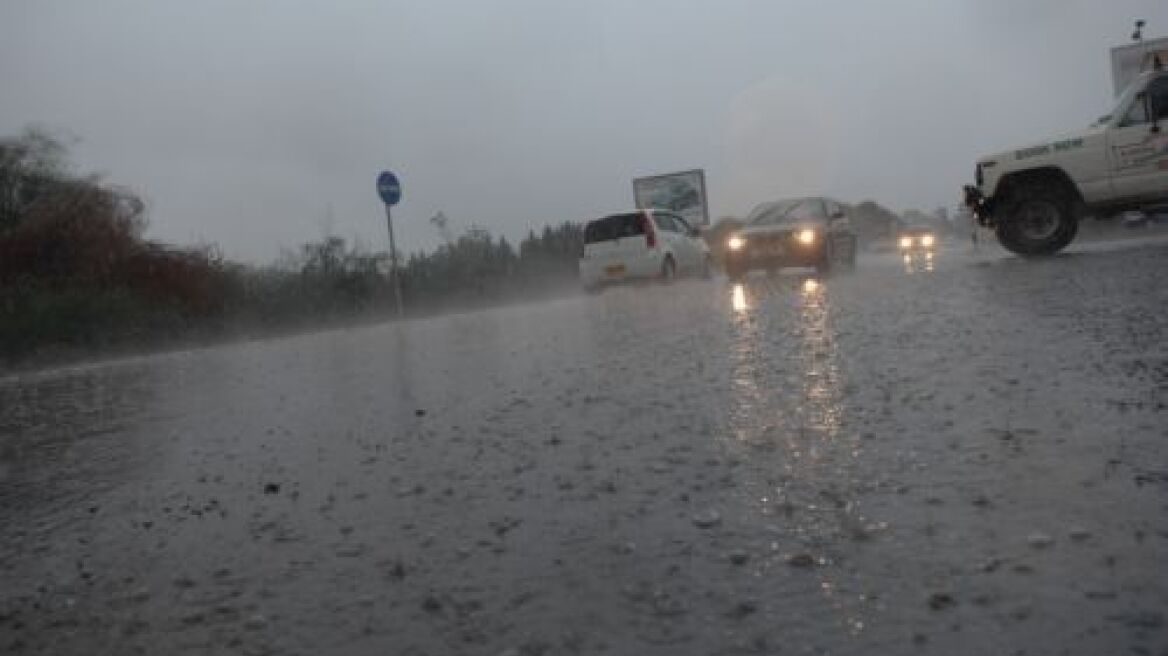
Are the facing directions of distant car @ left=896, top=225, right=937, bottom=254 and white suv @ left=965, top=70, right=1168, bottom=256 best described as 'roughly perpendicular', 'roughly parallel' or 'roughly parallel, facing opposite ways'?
roughly perpendicular

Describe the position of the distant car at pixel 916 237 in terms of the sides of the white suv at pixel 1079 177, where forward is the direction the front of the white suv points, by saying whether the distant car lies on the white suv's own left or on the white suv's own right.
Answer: on the white suv's own right

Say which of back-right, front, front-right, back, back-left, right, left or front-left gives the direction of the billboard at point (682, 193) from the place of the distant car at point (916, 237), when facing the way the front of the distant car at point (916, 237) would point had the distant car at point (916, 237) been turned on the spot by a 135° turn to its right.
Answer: front-left

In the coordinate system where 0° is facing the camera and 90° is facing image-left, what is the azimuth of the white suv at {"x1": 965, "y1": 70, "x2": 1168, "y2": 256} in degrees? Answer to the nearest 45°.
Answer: approximately 90°

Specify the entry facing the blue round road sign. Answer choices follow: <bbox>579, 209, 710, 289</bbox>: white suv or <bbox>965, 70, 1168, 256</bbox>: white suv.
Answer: <bbox>965, 70, 1168, 256</bbox>: white suv

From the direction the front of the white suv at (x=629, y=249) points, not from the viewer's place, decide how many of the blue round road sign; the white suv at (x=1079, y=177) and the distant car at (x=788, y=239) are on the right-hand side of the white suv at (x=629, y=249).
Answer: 2

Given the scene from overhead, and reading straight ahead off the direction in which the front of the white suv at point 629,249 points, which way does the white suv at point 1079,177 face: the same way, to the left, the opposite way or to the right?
to the left

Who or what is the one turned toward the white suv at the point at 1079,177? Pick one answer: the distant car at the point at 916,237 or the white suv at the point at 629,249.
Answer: the distant car

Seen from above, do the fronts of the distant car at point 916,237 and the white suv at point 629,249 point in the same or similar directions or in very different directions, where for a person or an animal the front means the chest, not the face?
very different directions

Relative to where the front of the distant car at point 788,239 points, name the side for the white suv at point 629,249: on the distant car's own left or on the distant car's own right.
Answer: on the distant car's own right

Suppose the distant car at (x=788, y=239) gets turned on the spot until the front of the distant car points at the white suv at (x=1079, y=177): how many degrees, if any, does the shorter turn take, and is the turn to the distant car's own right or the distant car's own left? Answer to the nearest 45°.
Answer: approximately 90° to the distant car's own left

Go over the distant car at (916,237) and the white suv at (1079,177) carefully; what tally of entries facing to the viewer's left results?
1

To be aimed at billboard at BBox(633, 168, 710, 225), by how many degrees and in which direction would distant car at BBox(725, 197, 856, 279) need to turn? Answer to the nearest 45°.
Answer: approximately 135° to its right
